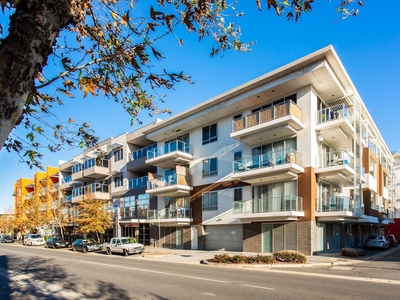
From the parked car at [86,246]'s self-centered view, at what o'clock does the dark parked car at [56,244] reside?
The dark parked car is roughly at 7 o'clock from the parked car.

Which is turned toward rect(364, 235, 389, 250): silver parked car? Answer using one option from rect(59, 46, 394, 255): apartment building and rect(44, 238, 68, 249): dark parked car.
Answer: rect(44, 238, 68, 249): dark parked car

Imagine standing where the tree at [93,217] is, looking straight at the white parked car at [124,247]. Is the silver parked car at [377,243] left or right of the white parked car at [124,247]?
left

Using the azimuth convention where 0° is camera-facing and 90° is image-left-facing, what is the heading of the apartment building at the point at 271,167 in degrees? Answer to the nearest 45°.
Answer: approximately 45°

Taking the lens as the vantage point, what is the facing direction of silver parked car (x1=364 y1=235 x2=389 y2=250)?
facing away from the viewer and to the right of the viewer

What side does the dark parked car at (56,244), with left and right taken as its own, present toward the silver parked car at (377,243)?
front

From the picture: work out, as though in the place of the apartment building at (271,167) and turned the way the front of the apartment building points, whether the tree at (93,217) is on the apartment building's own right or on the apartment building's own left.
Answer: on the apartment building's own right

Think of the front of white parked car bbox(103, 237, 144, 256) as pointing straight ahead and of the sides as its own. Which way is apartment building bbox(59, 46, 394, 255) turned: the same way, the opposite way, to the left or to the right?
to the right
